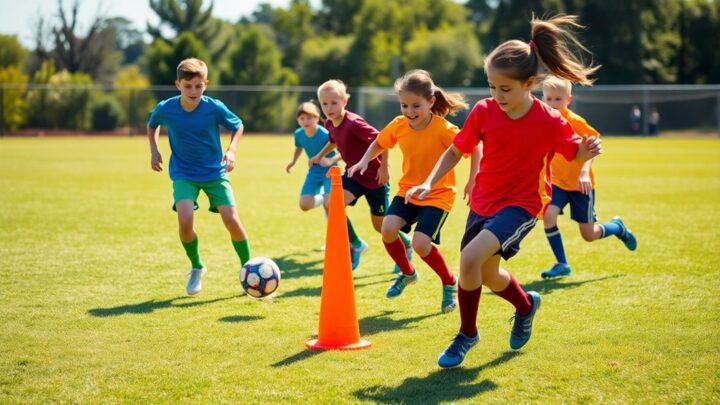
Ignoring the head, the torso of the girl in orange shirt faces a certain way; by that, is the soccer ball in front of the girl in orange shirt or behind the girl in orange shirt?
in front

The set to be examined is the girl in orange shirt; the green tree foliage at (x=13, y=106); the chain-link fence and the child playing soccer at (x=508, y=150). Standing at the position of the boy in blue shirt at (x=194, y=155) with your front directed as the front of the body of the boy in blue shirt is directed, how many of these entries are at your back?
2

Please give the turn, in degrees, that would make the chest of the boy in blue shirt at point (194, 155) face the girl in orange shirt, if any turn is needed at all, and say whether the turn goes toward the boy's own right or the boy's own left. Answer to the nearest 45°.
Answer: approximately 45° to the boy's own left

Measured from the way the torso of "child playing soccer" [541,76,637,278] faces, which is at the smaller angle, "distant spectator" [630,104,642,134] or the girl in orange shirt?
the girl in orange shirt

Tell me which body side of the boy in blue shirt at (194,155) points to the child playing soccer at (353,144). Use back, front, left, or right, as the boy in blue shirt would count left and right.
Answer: left

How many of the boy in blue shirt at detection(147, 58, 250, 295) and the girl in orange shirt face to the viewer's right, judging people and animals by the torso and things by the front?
0

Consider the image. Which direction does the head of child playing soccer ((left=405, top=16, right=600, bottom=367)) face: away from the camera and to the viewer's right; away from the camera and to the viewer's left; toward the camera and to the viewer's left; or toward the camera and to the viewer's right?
toward the camera and to the viewer's left

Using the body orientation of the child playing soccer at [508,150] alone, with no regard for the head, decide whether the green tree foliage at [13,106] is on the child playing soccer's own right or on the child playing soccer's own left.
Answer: on the child playing soccer's own right

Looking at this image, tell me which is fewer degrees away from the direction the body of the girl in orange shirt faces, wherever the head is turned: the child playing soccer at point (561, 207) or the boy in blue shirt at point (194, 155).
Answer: the boy in blue shirt

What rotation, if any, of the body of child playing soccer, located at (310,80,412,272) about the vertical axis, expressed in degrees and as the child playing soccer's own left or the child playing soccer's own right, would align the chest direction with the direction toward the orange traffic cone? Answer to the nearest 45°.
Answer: approximately 45° to the child playing soccer's own left

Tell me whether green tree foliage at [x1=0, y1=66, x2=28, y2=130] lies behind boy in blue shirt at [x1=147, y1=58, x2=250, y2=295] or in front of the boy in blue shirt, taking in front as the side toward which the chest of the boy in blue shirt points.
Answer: behind

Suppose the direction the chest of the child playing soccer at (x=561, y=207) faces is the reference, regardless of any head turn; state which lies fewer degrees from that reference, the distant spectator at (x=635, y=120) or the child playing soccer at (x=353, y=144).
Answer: the child playing soccer

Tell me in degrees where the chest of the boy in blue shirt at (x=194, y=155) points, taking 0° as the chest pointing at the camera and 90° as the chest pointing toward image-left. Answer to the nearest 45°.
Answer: approximately 0°
